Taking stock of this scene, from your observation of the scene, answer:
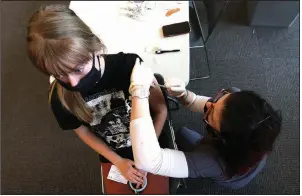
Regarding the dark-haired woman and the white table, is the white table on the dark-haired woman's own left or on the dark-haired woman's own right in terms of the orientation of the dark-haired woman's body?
on the dark-haired woman's own right

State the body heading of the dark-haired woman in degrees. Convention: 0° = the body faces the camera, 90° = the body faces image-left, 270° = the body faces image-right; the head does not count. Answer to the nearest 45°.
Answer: approximately 90°

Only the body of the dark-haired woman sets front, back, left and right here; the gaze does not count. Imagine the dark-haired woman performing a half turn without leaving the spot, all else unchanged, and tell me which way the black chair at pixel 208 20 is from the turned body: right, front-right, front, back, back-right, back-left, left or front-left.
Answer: left

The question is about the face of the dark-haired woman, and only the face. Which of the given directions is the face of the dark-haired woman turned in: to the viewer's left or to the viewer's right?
to the viewer's left

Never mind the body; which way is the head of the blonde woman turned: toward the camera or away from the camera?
toward the camera

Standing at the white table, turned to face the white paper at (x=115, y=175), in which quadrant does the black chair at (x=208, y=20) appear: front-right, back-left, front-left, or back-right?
back-left

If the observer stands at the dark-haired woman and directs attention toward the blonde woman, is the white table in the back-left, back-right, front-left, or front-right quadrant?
front-right
